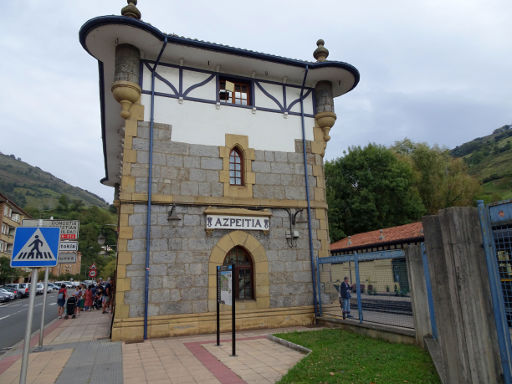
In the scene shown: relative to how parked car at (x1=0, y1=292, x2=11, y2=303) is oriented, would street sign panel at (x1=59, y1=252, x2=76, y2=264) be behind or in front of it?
in front

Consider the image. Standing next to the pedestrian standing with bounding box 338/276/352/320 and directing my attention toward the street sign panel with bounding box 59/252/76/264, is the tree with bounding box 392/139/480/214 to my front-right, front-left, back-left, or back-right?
back-right

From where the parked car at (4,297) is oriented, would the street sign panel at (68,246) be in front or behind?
in front

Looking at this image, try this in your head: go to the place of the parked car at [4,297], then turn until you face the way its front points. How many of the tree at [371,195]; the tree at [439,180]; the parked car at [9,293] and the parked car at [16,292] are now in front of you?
2

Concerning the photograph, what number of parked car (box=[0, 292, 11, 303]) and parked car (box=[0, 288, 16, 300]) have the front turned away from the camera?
0

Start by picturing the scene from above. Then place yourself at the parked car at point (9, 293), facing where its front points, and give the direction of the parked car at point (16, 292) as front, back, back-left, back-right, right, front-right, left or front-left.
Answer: back-left

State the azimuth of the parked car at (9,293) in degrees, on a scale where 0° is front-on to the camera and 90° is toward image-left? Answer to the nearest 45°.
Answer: approximately 315°

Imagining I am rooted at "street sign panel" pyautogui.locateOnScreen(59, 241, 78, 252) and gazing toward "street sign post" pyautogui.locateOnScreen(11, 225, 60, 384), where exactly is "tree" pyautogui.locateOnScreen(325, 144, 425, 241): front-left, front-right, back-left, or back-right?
back-left

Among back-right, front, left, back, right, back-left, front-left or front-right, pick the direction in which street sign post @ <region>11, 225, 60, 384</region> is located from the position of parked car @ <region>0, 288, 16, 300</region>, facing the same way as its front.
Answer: front-right

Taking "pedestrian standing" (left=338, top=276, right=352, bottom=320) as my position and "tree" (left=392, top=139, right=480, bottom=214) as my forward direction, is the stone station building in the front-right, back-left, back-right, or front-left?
back-left
